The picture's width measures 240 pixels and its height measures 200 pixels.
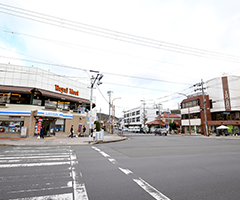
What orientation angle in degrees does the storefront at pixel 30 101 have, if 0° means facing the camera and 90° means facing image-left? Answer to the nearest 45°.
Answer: approximately 315°

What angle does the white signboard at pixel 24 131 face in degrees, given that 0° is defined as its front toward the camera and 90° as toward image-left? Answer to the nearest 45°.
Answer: approximately 0°

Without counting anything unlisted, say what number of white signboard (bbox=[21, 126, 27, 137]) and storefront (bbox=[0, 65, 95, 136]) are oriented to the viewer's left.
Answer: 0

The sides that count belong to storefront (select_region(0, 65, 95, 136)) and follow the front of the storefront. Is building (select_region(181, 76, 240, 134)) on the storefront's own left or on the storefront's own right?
on the storefront's own left

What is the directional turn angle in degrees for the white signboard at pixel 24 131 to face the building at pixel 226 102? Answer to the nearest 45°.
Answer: approximately 90° to its left
